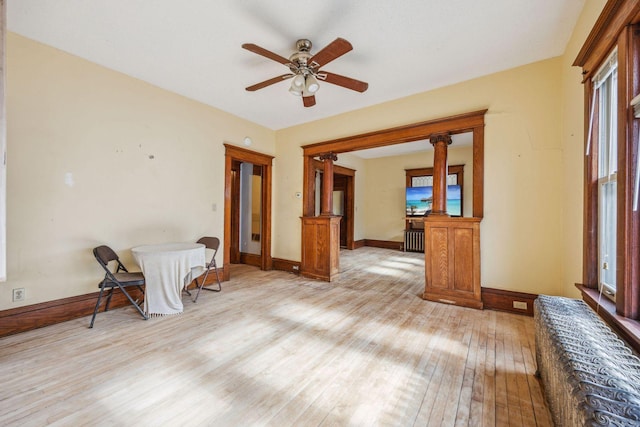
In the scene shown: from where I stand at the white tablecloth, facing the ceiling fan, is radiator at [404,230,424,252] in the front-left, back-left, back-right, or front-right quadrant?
front-left

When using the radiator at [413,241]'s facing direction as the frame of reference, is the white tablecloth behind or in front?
in front

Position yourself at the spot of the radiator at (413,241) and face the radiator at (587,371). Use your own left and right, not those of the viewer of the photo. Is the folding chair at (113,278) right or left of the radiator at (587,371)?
right

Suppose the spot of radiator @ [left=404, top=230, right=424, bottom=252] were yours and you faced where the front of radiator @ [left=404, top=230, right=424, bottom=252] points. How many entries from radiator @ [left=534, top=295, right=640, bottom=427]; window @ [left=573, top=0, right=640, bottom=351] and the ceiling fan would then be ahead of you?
3

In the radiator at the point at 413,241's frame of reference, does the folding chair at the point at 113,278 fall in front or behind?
in front

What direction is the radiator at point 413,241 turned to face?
toward the camera

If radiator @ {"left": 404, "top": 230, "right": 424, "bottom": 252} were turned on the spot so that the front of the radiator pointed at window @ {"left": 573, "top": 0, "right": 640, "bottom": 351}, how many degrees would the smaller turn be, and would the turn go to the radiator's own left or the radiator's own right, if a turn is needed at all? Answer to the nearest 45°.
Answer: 0° — it already faces it

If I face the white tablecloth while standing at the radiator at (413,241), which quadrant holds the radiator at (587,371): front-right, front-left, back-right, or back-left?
front-left

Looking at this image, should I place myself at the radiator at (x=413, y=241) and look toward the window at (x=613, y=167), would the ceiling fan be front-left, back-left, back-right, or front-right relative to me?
front-right

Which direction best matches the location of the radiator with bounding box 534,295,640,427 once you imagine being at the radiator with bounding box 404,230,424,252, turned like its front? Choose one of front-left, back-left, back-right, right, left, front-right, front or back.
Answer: front
